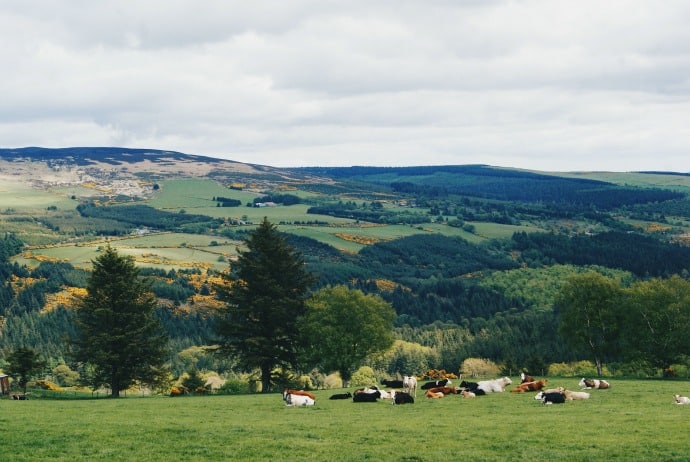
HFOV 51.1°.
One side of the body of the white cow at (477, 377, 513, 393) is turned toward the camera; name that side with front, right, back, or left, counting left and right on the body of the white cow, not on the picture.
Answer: right

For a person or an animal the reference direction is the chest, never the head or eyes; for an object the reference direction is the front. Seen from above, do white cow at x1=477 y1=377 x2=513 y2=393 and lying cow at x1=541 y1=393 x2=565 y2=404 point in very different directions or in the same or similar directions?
very different directions

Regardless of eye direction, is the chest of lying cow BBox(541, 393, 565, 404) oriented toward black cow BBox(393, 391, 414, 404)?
yes

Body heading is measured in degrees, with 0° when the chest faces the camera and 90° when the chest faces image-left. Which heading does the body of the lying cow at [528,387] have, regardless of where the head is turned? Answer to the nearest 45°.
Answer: approximately 270°

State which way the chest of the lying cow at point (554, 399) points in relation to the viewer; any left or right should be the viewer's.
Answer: facing to the left of the viewer

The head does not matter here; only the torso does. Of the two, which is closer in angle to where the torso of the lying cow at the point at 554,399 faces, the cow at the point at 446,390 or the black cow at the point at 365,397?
the black cow
